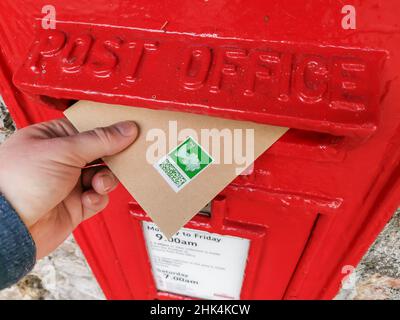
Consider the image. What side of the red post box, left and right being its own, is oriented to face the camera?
front
